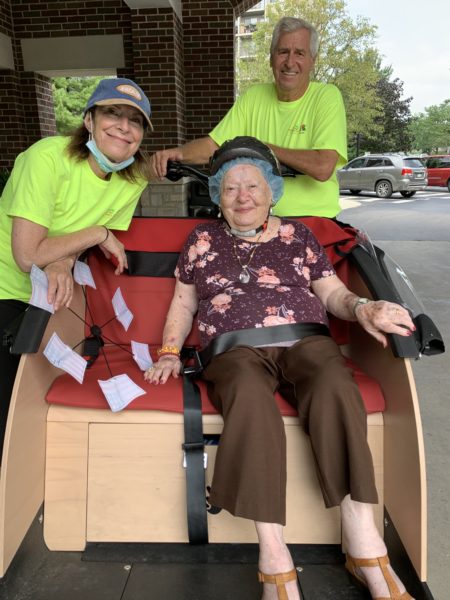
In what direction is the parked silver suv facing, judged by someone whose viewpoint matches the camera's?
facing away from the viewer and to the left of the viewer

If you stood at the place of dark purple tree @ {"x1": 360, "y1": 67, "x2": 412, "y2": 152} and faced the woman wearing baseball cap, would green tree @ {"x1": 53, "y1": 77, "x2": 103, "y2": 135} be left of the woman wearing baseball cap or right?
right

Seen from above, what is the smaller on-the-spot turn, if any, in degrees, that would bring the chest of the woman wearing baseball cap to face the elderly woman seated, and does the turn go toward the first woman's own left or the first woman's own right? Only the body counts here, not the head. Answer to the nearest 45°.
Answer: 0° — they already face them

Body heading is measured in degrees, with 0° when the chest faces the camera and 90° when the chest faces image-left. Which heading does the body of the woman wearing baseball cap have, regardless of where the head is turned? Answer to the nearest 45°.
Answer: approximately 315°

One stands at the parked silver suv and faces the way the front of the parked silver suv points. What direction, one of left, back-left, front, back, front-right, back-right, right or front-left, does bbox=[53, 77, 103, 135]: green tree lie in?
front-left

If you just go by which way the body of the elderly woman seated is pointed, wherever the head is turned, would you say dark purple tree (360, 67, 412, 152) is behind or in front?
behind

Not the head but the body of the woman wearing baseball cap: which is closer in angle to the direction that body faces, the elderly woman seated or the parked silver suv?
the elderly woman seated

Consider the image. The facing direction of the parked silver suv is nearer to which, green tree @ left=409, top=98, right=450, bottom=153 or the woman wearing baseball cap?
the green tree

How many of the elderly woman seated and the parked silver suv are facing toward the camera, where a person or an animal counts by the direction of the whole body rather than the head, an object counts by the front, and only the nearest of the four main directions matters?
1

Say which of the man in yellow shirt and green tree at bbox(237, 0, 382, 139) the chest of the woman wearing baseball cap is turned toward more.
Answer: the man in yellow shirt

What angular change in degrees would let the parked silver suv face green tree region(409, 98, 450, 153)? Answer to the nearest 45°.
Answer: approximately 45° to its right

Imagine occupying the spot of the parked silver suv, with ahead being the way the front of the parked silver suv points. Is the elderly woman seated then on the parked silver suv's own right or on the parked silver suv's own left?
on the parked silver suv's own left
